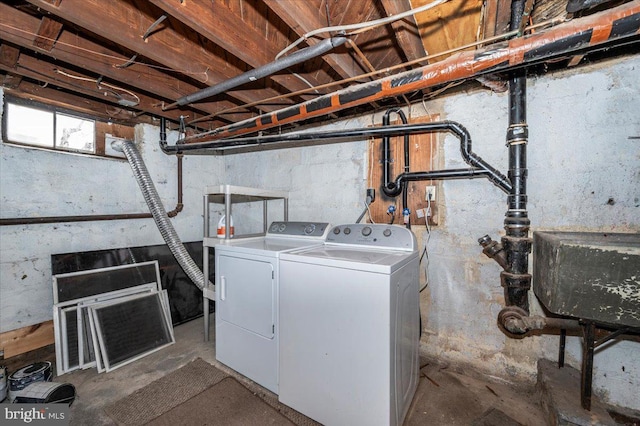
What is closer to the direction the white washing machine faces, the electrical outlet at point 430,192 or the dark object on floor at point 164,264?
the dark object on floor

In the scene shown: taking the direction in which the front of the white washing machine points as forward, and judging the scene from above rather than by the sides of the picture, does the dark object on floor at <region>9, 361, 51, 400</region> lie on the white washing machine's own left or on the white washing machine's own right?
on the white washing machine's own right

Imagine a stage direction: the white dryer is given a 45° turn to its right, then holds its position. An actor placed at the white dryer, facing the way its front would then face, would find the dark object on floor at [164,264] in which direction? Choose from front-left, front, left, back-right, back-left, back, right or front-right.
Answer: front-right

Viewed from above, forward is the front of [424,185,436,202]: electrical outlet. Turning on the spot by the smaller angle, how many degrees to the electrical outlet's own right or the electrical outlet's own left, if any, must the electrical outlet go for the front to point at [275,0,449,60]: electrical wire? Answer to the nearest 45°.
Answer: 0° — it already faces it

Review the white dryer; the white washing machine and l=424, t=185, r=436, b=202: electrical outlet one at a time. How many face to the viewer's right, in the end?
0

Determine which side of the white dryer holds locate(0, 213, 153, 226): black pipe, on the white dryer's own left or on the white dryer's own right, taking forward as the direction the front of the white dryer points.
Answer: on the white dryer's own right

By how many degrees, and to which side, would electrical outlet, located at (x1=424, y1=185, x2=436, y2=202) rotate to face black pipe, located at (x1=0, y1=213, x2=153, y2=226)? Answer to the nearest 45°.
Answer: approximately 90° to its right

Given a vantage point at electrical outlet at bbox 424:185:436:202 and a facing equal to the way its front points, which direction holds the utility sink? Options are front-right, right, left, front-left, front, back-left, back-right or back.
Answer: front-left

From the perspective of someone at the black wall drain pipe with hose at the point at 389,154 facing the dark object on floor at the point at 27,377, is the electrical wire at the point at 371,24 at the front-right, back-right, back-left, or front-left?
front-left

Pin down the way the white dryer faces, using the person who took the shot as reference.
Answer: facing the viewer and to the left of the viewer

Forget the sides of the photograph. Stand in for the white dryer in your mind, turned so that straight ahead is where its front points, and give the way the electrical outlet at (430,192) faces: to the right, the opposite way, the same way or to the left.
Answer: the same way

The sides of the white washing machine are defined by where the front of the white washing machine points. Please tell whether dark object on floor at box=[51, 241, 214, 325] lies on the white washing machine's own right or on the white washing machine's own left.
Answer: on the white washing machine's own right

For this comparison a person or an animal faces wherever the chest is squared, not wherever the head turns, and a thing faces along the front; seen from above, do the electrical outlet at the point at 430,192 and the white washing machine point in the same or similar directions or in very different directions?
same or similar directions

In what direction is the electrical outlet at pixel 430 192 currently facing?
toward the camera
